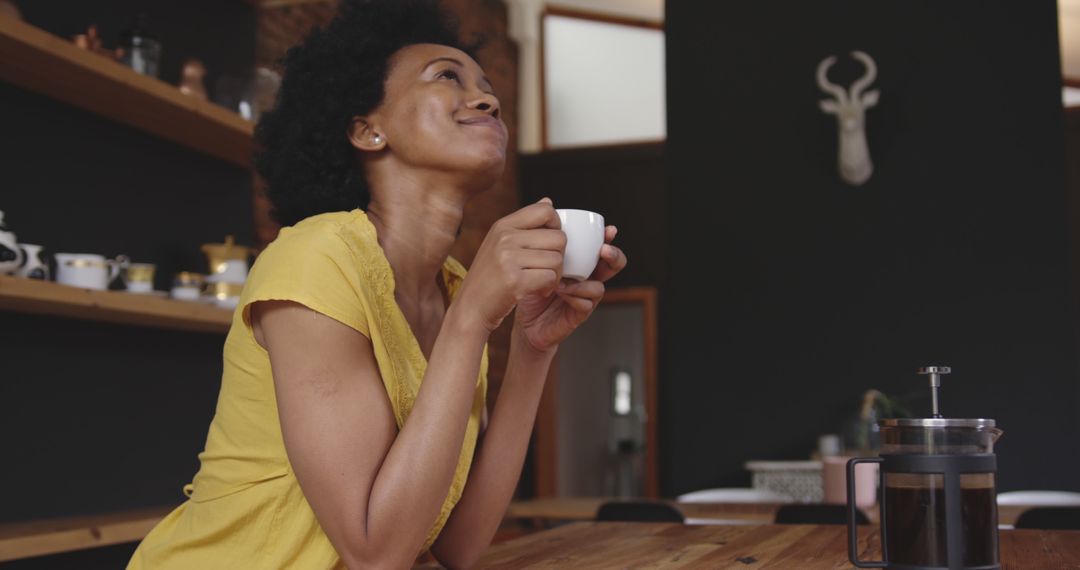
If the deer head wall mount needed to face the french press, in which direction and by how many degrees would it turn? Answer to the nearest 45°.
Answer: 0° — it already faces it

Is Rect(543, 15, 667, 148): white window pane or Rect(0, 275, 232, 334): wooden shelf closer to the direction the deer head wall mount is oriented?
the wooden shelf

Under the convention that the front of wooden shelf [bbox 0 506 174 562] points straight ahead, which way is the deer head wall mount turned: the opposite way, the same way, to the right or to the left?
to the right

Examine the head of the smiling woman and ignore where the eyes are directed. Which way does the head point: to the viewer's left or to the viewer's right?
to the viewer's right

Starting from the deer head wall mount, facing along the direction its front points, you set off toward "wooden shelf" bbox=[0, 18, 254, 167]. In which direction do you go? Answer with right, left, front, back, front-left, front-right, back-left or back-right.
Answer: front-right

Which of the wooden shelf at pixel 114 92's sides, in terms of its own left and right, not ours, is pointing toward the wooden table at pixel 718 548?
front

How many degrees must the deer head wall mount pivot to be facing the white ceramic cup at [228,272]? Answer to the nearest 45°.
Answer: approximately 45° to its right

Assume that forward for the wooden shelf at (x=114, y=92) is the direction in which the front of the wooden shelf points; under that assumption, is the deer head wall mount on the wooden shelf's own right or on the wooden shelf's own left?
on the wooden shelf's own left

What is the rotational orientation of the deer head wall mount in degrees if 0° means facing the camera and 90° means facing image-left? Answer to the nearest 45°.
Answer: approximately 0°

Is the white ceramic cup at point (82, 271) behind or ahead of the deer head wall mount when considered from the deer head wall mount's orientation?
ahead

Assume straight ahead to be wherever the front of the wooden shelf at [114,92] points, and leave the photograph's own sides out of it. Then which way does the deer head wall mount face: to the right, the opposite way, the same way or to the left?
to the right

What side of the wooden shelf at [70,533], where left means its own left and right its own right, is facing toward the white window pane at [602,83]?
left

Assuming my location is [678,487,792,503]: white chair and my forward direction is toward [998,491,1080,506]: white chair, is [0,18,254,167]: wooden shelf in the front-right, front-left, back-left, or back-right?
back-right

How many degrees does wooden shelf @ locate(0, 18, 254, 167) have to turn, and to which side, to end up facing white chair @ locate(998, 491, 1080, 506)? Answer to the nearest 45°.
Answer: approximately 45° to its left

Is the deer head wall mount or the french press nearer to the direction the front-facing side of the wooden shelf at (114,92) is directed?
the french press

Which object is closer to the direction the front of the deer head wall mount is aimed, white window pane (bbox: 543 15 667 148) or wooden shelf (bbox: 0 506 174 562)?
the wooden shelf
